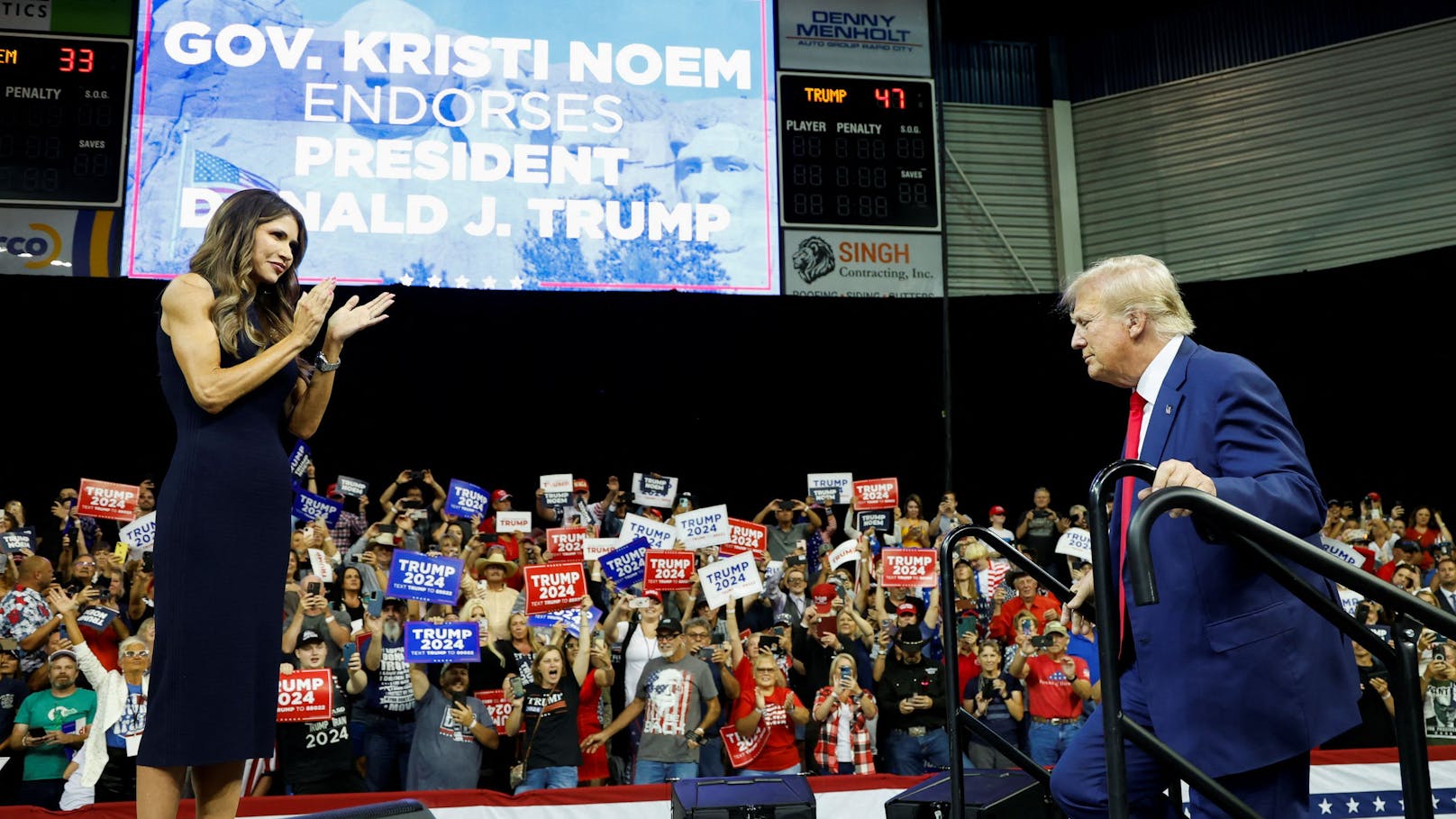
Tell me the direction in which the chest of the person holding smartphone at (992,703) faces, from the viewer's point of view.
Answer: toward the camera

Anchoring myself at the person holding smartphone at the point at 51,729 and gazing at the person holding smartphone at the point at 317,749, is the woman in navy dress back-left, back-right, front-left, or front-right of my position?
front-right

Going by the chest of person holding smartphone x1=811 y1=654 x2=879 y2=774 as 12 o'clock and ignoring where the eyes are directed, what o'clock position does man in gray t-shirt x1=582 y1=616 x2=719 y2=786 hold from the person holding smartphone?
The man in gray t-shirt is roughly at 2 o'clock from the person holding smartphone.

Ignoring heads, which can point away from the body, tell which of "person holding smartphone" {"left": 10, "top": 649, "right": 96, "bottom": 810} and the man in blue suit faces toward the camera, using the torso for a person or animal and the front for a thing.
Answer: the person holding smartphone

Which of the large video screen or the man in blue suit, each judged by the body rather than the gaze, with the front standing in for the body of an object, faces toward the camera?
the large video screen

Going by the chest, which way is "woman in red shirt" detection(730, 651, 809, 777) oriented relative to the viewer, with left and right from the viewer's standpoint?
facing the viewer

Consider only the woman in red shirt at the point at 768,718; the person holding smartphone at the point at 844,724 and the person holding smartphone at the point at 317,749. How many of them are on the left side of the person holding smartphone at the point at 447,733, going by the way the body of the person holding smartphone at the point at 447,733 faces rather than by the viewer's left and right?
2

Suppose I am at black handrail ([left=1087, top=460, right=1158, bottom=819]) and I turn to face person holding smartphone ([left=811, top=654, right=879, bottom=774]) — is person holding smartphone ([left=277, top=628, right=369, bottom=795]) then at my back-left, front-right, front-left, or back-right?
front-left

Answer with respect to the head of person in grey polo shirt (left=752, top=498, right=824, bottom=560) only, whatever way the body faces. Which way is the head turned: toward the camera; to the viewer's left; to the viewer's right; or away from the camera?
toward the camera

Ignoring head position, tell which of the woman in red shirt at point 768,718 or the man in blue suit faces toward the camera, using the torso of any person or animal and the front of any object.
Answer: the woman in red shirt

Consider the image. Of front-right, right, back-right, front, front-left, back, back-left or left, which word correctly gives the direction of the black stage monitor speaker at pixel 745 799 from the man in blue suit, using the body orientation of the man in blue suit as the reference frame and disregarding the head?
front-right

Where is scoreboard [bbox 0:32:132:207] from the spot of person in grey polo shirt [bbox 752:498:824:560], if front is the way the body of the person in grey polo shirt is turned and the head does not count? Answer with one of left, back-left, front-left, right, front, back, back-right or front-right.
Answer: right

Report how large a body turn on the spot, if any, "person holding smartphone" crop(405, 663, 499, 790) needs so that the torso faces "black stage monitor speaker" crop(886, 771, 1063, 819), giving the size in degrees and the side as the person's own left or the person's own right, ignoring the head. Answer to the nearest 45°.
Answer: approximately 45° to the person's own left

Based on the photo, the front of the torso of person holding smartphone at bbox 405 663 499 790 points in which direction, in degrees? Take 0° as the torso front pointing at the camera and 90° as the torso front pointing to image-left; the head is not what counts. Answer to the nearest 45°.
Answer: approximately 0°

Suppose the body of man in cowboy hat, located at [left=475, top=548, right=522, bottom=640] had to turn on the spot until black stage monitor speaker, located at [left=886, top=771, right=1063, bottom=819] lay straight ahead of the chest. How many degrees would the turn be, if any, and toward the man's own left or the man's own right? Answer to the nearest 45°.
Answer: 0° — they already face it

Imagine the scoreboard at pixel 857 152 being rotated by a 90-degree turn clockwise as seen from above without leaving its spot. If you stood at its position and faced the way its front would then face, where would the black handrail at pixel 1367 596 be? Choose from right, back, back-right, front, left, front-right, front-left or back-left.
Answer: left

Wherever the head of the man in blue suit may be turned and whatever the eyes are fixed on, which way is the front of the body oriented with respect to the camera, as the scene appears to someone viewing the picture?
to the viewer's left

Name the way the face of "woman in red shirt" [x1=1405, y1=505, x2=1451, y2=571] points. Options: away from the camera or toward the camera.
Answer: toward the camera

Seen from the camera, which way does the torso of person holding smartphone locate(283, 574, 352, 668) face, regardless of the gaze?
toward the camera

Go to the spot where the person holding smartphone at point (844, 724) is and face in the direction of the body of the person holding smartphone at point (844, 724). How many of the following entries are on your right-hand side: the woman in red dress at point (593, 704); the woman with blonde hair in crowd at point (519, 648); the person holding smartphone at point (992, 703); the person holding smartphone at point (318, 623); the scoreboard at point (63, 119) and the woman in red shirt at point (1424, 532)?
4
